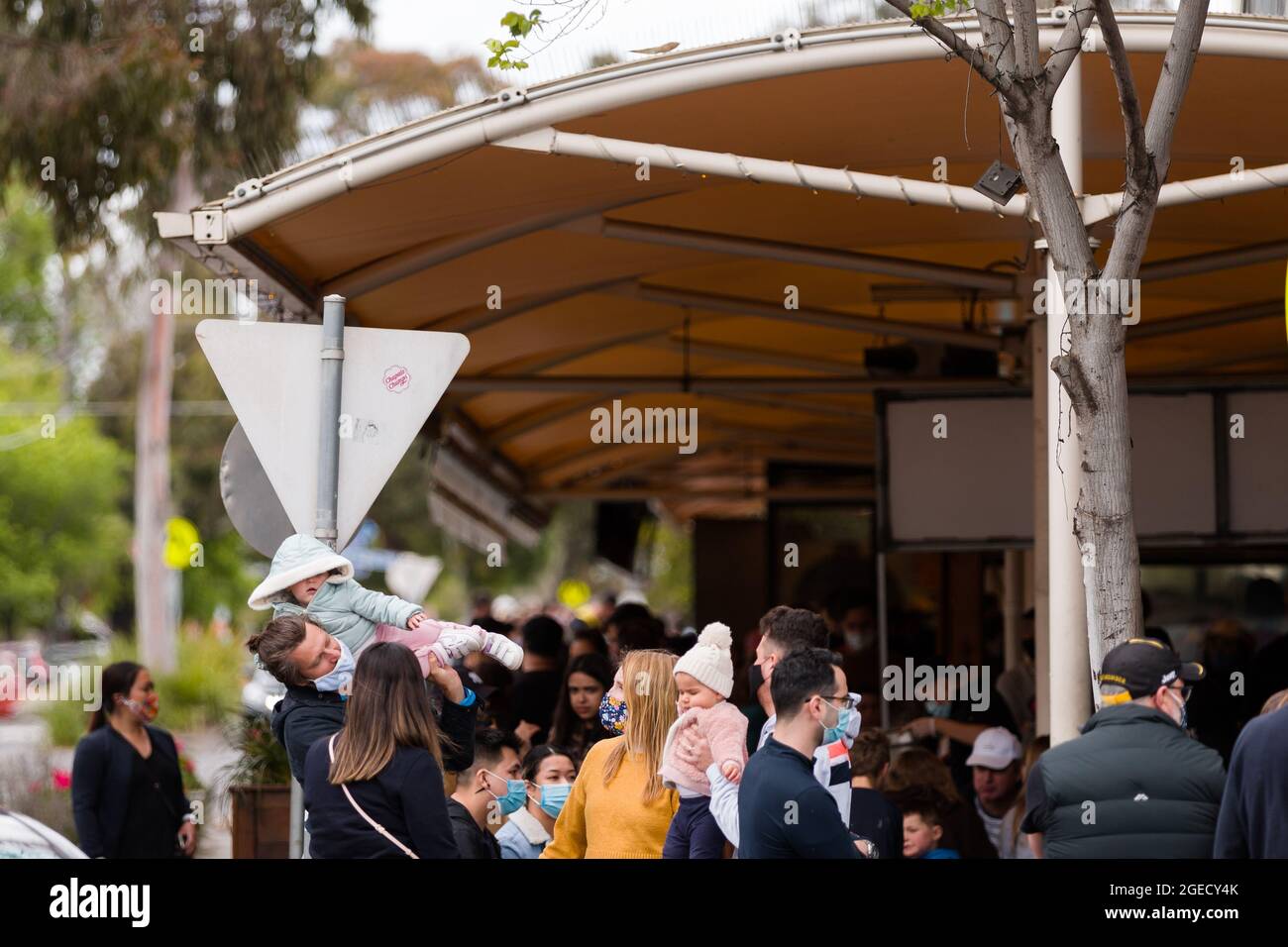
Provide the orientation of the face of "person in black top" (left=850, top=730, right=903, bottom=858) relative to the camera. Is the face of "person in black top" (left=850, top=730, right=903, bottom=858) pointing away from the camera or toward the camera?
away from the camera

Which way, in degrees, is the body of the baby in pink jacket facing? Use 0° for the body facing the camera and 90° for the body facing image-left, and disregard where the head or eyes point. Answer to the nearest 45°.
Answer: approximately 45°

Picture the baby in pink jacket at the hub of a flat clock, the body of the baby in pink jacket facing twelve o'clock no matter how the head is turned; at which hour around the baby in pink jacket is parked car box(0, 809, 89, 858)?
The parked car is roughly at 2 o'clock from the baby in pink jacket.

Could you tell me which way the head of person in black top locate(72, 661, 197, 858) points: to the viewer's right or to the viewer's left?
to the viewer's right

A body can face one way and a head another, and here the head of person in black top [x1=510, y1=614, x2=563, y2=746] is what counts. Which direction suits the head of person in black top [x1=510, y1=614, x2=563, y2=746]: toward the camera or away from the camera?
away from the camera

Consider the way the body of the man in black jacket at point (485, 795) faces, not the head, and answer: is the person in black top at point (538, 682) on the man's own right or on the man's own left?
on the man's own left

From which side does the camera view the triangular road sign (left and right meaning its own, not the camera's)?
back

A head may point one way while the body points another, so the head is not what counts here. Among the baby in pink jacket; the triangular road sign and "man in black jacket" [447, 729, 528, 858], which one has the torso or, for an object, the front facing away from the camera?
the triangular road sign
